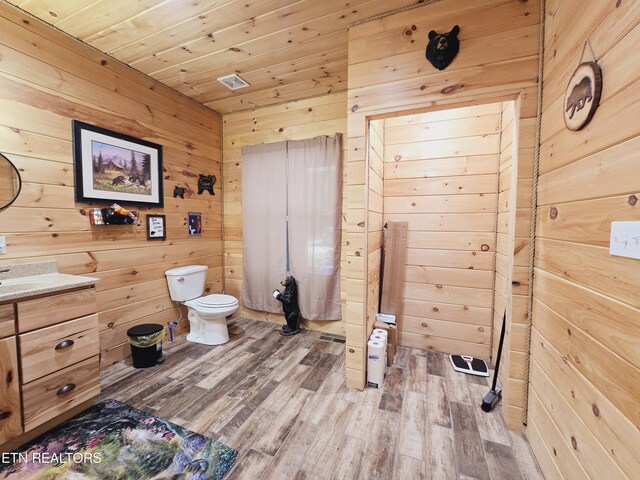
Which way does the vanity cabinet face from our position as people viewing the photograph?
facing the viewer and to the right of the viewer

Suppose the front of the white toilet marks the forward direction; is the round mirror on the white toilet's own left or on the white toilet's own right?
on the white toilet's own right

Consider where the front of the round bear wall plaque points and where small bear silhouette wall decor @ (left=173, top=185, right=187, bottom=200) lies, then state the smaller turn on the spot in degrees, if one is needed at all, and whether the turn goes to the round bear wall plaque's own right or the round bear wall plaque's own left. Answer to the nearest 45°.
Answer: approximately 45° to the round bear wall plaque's own right

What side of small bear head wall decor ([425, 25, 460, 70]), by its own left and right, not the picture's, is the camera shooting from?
front

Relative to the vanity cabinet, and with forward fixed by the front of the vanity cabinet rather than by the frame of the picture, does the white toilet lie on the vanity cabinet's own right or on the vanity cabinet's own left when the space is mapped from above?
on the vanity cabinet's own left

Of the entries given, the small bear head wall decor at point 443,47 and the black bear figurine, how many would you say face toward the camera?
1

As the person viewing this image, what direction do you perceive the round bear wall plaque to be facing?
facing the viewer and to the left of the viewer

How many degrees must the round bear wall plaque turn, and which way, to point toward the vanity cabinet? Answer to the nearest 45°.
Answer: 0° — it already faces it

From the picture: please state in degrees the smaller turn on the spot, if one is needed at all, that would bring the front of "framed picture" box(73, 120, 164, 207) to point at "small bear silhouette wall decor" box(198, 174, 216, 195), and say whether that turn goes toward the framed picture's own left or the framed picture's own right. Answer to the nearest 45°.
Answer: approximately 90° to the framed picture's own left

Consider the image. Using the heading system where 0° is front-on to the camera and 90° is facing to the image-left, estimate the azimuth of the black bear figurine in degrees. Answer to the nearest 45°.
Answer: approximately 90°
